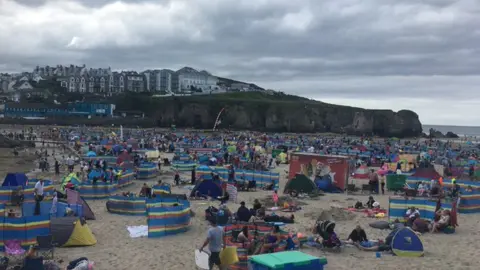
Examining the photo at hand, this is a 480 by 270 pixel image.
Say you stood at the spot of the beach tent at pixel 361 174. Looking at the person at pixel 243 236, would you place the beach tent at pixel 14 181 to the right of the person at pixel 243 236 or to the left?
right

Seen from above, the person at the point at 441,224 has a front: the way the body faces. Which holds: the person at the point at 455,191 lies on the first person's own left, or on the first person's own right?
on the first person's own right

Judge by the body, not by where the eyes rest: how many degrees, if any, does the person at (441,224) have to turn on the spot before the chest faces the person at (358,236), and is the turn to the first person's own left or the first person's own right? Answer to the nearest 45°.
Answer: approximately 45° to the first person's own left

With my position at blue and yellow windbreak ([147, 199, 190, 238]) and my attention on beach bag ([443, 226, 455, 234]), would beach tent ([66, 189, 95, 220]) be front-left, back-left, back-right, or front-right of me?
back-left

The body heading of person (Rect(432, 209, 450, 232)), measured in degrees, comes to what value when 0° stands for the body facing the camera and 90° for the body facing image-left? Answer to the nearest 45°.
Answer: approximately 90°

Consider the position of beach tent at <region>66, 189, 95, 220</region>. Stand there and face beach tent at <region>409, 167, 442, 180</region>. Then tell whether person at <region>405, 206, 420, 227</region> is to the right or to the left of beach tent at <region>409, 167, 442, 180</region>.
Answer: right
